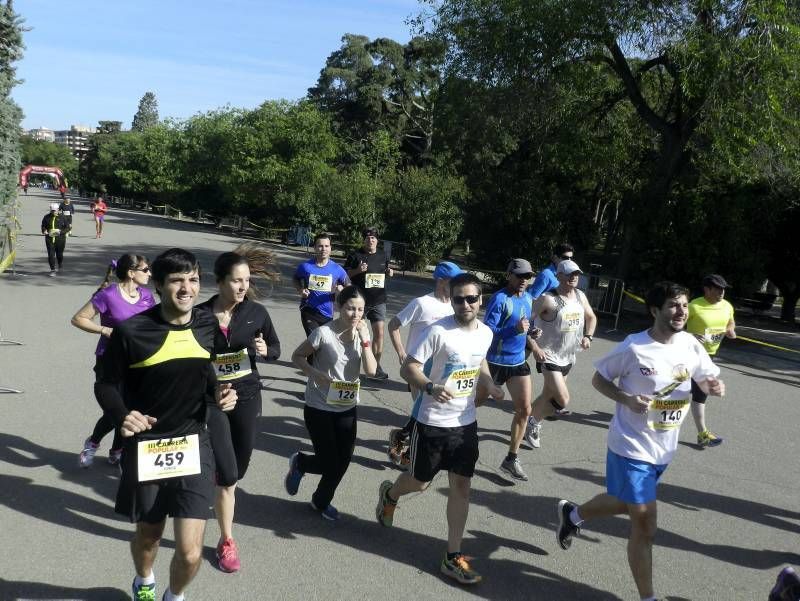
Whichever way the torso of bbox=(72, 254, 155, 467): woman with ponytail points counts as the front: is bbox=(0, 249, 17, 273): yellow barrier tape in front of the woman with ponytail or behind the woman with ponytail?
behind

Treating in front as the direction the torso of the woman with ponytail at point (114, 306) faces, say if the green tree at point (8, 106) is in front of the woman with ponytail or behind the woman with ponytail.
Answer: behind

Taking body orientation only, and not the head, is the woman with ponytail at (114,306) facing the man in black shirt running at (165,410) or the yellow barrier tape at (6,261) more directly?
the man in black shirt running

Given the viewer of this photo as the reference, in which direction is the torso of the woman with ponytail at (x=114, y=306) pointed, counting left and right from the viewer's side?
facing the viewer and to the right of the viewer

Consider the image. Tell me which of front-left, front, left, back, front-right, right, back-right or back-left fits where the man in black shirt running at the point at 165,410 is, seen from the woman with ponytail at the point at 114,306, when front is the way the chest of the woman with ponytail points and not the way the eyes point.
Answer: front-right

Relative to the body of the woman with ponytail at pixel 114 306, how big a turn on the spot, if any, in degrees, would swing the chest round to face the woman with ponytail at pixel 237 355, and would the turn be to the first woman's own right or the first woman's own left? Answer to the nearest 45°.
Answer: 0° — they already face them

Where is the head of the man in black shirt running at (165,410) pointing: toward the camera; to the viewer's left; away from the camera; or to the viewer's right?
toward the camera

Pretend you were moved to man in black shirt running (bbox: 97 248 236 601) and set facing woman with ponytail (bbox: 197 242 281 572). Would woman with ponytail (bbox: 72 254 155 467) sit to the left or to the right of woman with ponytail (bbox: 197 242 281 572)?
left

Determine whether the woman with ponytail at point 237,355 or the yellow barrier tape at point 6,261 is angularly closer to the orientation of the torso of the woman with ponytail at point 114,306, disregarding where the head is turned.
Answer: the woman with ponytail
